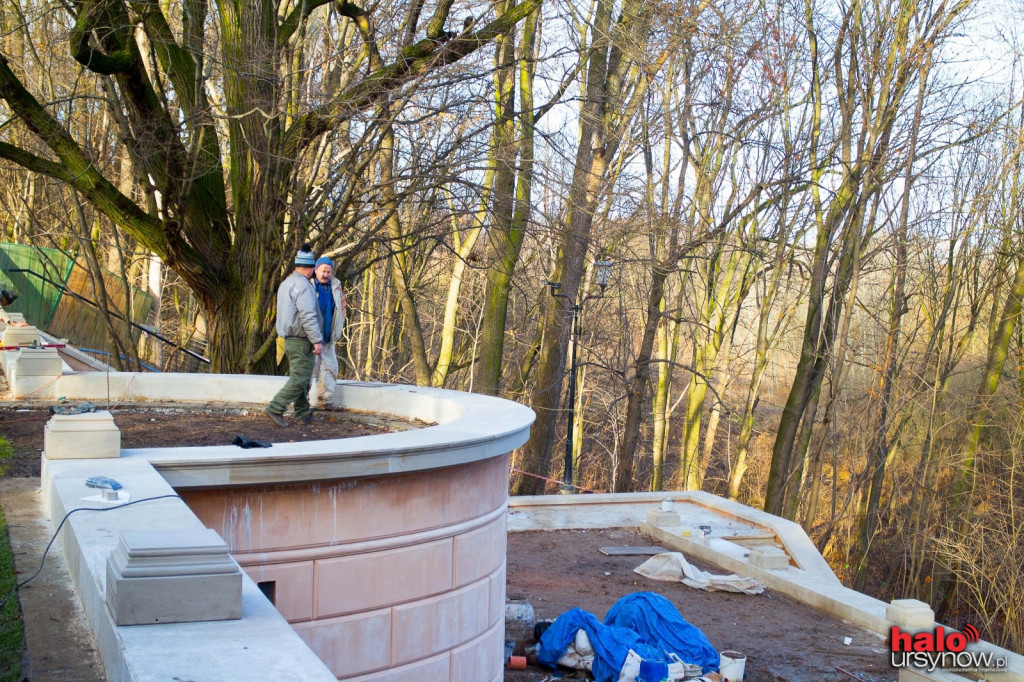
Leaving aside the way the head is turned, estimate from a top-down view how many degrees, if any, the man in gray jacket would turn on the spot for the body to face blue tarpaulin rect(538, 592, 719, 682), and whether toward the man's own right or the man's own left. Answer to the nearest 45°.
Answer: approximately 45° to the man's own right

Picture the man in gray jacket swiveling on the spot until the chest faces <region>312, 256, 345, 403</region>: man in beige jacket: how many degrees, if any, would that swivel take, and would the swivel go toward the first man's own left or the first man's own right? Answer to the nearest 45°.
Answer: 0° — they already face them

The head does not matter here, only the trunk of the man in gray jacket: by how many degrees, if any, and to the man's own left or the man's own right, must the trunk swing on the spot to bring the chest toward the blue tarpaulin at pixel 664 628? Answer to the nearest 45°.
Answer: approximately 45° to the man's own right

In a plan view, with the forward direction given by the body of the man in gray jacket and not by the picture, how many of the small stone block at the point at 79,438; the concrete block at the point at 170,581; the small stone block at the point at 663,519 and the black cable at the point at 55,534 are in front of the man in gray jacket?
1

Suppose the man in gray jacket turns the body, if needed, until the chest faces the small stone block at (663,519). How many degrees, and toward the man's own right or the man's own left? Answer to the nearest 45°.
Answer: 0° — they already face it

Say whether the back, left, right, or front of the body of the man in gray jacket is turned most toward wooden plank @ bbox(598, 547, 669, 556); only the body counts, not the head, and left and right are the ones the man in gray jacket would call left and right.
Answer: front

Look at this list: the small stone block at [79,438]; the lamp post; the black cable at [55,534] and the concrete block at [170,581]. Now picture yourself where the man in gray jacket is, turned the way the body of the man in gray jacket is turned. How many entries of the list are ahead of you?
1

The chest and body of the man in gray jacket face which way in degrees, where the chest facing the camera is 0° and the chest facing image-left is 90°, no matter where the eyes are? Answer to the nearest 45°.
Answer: approximately 225°
